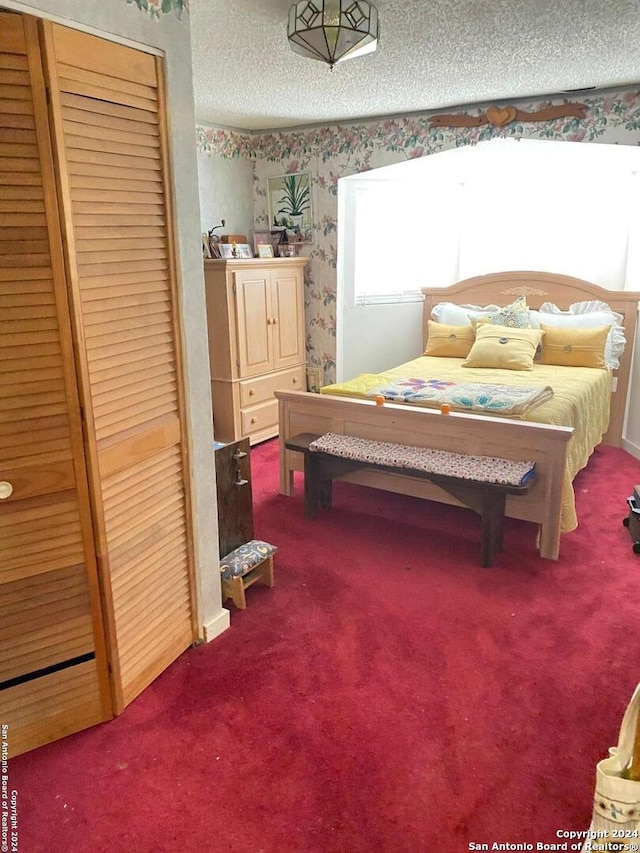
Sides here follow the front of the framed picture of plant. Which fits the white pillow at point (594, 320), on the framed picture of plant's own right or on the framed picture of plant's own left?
on the framed picture of plant's own left

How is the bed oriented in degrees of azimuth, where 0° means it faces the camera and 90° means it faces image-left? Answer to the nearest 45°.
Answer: approximately 45°

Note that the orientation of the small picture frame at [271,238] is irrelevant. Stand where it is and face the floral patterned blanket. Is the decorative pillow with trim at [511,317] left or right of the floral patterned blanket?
left

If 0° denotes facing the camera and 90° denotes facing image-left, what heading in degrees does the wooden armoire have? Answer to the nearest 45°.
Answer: approximately 315°

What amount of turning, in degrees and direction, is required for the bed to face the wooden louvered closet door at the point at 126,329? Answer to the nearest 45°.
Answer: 0° — it already faces it

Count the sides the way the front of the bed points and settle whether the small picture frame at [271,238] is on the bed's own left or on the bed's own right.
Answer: on the bed's own right

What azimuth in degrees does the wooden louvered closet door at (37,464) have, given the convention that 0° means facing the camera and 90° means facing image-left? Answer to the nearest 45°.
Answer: approximately 315°

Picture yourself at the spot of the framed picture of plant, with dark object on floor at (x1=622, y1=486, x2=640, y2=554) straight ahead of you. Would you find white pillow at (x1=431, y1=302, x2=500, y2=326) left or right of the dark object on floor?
left

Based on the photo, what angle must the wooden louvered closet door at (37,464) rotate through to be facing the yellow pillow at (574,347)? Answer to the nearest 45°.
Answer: approximately 90° to its left

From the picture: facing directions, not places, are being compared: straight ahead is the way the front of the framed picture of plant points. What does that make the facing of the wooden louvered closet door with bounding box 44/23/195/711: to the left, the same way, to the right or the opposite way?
to the left

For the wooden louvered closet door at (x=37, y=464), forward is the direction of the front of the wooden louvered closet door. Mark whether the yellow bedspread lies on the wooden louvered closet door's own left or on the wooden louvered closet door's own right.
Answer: on the wooden louvered closet door's own left

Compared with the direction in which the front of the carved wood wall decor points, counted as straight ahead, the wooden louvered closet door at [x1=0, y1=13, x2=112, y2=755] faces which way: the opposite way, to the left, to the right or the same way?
to the left
